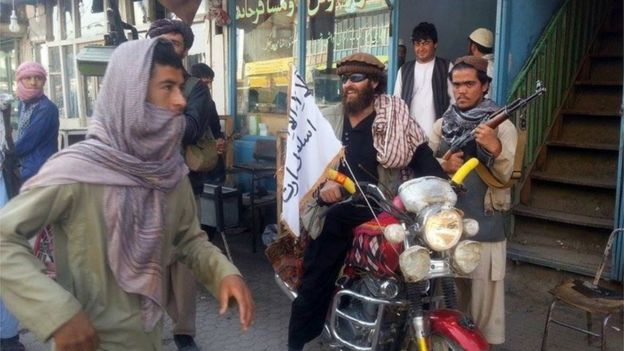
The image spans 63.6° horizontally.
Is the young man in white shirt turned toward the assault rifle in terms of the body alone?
yes

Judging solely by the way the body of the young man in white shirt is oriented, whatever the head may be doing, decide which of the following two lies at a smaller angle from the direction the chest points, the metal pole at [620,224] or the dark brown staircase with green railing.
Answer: the metal pole

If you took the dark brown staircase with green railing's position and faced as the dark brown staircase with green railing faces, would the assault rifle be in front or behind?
in front

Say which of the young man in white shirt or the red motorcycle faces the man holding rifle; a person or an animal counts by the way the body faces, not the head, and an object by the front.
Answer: the young man in white shirt

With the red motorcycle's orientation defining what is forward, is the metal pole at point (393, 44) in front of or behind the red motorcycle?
behind

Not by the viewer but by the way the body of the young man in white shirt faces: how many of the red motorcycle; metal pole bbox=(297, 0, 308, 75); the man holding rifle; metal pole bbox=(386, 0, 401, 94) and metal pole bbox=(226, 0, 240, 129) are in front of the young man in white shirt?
2

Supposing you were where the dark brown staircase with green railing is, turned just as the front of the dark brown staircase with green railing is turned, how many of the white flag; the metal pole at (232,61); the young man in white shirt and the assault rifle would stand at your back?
0

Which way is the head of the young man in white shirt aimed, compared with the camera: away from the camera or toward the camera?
toward the camera

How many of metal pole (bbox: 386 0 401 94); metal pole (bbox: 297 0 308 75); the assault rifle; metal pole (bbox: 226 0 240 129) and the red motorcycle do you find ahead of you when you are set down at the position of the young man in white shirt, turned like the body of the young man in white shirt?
2

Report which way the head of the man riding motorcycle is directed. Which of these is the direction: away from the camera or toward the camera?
toward the camera

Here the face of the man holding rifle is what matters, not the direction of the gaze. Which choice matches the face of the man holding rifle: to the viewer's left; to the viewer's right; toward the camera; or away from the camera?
toward the camera

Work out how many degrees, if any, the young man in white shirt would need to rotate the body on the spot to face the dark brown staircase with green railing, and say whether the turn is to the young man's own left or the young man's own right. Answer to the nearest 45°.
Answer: approximately 90° to the young man's own left

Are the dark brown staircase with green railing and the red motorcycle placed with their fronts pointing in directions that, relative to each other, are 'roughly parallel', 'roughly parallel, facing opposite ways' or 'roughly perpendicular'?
roughly perpendicular

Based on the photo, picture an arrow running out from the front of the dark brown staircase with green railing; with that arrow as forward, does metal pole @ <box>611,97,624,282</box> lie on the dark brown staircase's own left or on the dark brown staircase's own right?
on the dark brown staircase's own left

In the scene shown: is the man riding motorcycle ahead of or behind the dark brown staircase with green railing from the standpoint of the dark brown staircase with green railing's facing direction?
ahead

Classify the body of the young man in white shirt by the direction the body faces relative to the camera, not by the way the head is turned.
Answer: toward the camera

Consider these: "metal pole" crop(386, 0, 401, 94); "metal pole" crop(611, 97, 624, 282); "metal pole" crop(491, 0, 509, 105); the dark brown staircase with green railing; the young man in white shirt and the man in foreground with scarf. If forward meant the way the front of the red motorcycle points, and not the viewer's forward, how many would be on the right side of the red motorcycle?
1

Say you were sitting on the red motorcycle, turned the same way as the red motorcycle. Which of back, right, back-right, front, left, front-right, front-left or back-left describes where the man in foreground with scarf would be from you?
right

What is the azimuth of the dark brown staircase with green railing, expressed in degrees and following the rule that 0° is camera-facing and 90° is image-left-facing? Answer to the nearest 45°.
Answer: approximately 45°

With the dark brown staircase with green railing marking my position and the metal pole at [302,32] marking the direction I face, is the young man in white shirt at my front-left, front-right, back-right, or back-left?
front-left

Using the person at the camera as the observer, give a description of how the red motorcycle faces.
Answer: facing the viewer and to the right of the viewer
